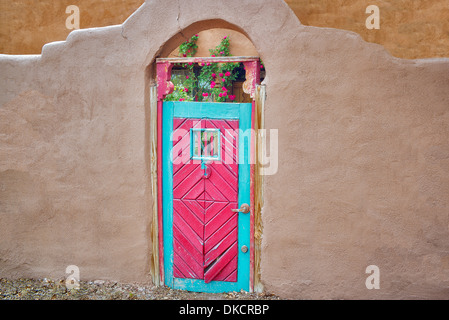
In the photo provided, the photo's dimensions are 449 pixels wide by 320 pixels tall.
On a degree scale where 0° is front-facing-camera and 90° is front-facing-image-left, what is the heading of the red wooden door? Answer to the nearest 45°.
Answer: approximately 0°

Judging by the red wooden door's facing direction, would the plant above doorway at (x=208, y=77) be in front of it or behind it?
behind
